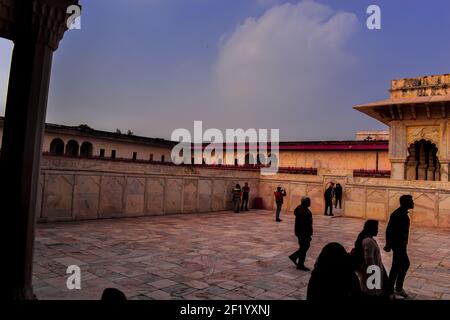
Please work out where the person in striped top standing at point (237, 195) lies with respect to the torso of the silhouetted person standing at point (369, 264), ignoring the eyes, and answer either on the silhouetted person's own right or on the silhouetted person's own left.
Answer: on the silhouetted person's own left

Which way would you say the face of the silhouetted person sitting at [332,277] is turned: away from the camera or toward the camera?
away from the camera
